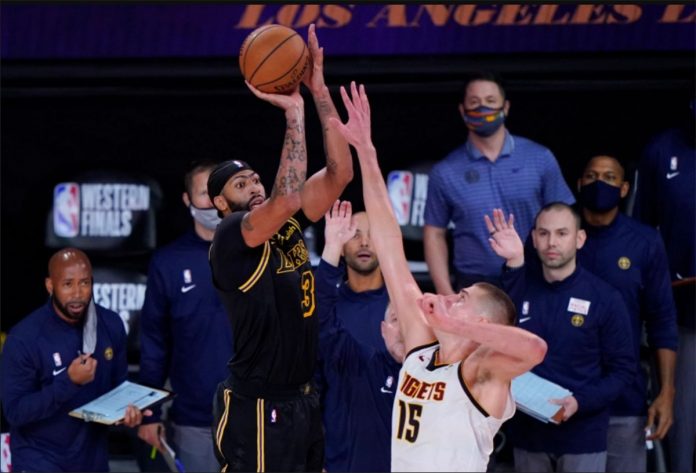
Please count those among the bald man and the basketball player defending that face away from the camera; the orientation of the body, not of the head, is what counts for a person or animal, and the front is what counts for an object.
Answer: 0

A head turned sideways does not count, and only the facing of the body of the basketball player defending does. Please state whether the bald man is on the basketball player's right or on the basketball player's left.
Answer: on the basketball player's right

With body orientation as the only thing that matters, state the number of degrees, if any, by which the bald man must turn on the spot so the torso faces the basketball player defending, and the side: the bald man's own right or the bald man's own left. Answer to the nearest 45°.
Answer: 0° — they already face them

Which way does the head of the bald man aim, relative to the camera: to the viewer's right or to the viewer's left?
to the viewer's right

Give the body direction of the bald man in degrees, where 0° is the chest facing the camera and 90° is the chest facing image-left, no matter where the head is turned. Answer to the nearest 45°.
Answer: approximately 315°
